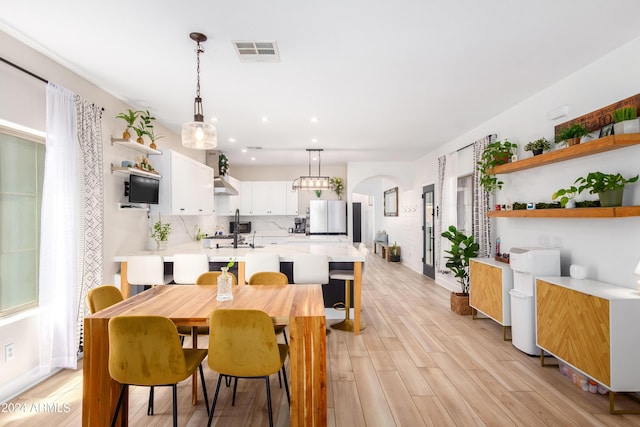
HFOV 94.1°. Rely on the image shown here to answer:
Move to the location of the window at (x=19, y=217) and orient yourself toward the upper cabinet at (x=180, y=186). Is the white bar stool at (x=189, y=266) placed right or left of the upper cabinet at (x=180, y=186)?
right

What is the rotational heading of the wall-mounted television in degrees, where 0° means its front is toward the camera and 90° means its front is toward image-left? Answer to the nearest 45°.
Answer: approximately 315°

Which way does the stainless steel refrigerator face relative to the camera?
toward the camera

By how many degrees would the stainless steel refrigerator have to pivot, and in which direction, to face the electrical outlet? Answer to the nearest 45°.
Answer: approximately 45° to its right

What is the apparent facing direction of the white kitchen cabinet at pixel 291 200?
toward the camera

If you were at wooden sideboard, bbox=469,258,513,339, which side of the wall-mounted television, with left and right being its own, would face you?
front

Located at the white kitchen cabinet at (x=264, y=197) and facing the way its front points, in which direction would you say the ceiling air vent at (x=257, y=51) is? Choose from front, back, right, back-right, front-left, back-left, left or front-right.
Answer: front

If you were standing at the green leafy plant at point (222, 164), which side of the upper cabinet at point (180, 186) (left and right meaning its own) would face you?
left

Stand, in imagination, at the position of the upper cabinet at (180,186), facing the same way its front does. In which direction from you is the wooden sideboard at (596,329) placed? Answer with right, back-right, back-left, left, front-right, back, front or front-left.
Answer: front

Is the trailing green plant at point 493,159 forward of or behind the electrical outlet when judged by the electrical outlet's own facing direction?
forward

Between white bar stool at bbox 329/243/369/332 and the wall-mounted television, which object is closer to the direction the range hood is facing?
the white bar stool

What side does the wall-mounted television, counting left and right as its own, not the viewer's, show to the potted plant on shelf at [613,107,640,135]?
front

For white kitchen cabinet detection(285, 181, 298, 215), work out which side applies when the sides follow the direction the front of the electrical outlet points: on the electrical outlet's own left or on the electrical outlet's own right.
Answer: on the electrical outlet's own left
